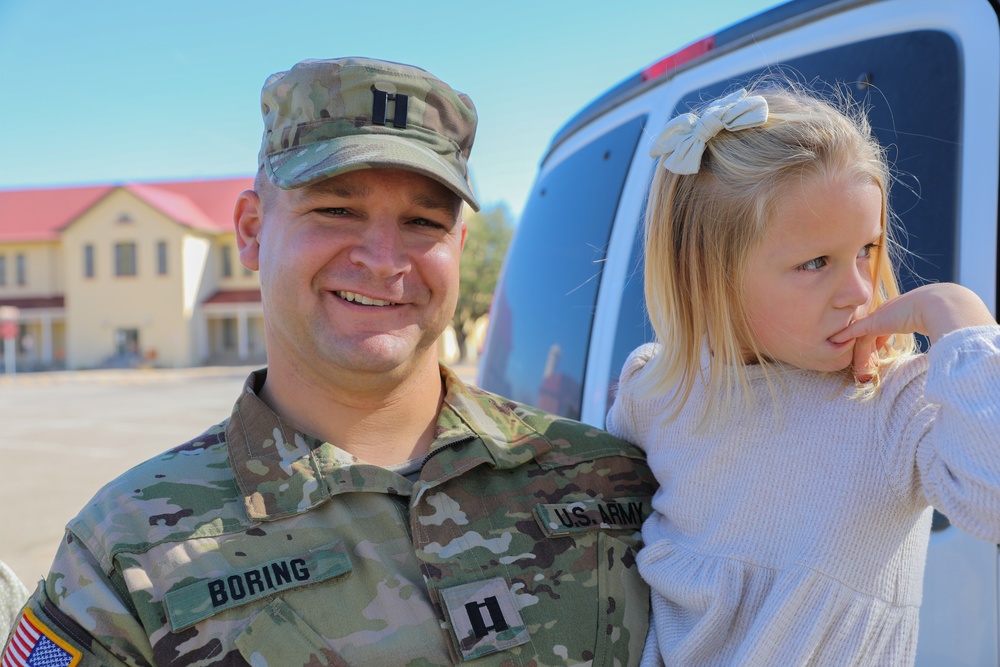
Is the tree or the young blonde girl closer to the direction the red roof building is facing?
the young blonde girl

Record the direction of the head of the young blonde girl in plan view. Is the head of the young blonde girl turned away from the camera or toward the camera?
toward the camera

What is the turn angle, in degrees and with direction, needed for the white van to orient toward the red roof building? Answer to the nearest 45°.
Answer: approximately 90° to its left

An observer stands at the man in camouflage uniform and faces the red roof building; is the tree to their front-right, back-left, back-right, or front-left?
front-right

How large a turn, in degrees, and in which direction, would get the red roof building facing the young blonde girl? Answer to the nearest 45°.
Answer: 0° — it already faces them

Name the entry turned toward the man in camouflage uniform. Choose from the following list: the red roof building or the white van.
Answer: the red roof building

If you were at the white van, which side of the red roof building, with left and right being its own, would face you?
front

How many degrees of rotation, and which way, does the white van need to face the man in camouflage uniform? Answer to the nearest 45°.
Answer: approximately 180°

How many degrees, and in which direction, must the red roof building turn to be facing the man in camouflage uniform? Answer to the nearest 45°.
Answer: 0° — it already faces them

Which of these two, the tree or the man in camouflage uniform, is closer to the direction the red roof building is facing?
the man in camouflage uniform

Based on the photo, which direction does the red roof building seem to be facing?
toward the camera

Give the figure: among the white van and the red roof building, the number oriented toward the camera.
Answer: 1

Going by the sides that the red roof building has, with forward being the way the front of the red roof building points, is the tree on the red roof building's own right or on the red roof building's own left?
on the red roof building's own left

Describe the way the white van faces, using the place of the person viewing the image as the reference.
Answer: facing away from the viewer and to the right of the viewer

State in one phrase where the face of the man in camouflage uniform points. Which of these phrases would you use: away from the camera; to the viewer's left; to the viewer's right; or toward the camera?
toward the camera
